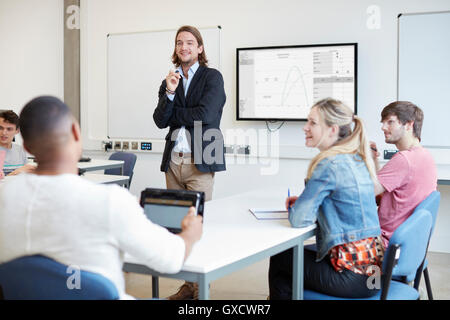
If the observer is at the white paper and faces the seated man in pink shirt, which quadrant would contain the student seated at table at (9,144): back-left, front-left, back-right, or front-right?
back-left

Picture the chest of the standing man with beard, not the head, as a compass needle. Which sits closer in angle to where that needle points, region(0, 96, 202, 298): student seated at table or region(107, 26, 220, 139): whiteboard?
the student seated at table

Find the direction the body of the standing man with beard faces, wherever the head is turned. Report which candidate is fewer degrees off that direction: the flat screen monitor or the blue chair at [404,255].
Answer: the blue chair

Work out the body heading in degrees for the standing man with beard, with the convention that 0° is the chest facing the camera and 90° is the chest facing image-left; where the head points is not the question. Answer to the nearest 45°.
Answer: approximately 45°

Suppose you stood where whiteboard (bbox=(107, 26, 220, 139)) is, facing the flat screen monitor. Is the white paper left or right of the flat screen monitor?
right

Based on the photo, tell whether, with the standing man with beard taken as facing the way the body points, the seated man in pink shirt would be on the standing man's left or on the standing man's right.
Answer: on the standing man's left

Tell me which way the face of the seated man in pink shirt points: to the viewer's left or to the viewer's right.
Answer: to the viewer's left

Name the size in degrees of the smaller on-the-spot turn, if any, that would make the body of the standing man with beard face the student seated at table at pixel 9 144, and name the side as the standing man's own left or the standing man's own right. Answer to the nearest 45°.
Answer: approximately 90° to the standing man's own right

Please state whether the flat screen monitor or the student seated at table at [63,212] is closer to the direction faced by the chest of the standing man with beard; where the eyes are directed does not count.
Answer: the student seated at table
